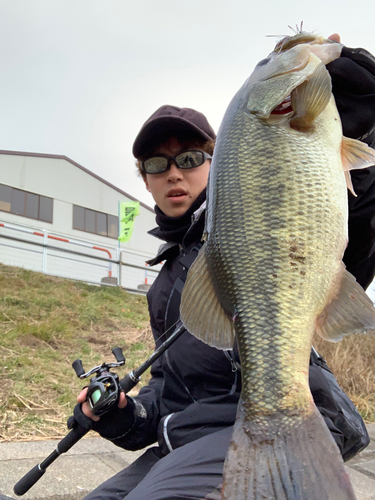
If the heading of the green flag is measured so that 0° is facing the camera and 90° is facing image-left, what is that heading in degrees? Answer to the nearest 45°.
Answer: approximately 0°
